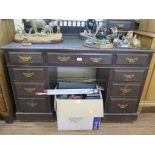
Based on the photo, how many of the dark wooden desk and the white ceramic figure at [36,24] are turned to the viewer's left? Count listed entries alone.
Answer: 1

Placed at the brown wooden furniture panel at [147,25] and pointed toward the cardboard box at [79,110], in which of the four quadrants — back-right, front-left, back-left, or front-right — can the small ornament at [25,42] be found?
front-right

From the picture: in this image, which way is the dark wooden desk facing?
toward the camera

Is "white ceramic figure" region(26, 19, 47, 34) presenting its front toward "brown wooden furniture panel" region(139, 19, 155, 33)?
no

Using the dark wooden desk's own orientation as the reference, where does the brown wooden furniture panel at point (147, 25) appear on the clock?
The brown wooden furniture panel is roughly at 8 o'clock from the dark wooden desk.

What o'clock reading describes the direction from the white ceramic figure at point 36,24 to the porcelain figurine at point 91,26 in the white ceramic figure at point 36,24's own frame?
The porcelain figurine is roughly at 6 o'clock from the white ceramic figure.

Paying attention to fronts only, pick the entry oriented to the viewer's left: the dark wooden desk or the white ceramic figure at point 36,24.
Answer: the white ceramic figure

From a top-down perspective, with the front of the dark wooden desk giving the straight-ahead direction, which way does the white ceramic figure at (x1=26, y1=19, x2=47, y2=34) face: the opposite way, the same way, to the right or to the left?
to the right

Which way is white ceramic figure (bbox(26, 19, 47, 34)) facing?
to the viewer's left
